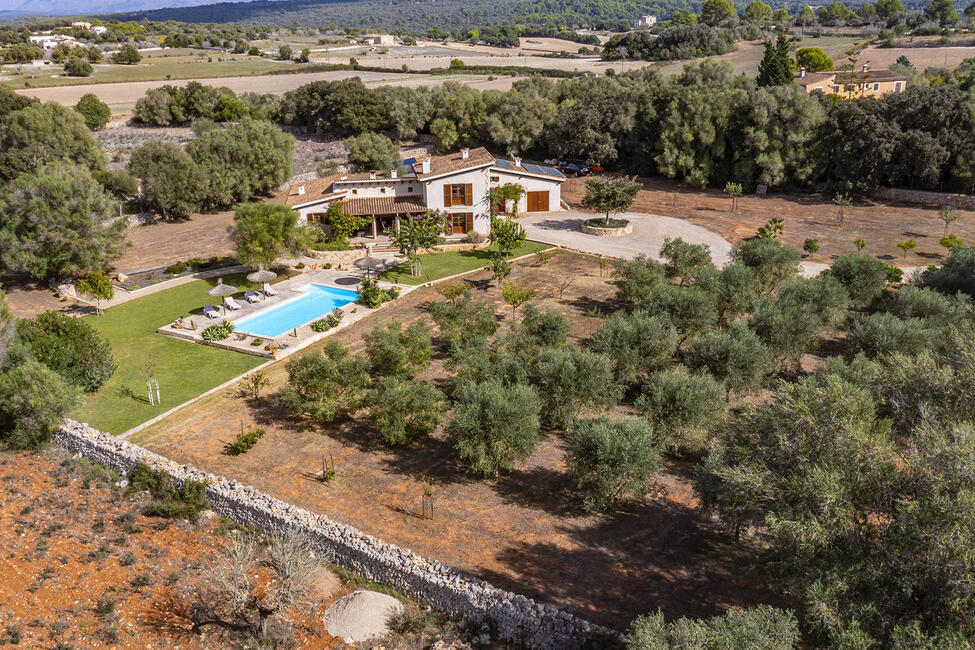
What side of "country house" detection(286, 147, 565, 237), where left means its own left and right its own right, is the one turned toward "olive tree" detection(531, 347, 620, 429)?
front

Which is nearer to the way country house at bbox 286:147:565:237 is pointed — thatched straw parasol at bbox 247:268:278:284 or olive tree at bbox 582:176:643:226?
the thatched straw parasol

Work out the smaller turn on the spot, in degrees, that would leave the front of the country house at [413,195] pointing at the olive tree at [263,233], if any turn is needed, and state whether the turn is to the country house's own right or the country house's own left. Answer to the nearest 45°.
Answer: approximately 45° to the country house's own right

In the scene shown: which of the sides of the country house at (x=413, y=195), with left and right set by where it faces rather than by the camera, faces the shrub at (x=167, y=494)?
front

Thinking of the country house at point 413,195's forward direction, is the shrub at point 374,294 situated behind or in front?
in front

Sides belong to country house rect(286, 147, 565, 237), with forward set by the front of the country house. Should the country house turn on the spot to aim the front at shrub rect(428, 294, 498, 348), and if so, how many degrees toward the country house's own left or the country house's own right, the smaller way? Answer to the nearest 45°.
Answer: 0° — it already faces it

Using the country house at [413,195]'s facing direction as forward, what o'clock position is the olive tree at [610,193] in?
The olive tree is roughly at 9 o'clock from the country house.

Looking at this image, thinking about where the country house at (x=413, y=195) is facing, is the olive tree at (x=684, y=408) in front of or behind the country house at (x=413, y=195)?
in front

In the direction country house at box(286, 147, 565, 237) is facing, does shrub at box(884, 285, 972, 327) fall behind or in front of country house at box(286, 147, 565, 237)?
in front

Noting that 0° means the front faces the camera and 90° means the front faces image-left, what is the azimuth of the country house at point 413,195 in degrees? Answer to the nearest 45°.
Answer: approximately 0°

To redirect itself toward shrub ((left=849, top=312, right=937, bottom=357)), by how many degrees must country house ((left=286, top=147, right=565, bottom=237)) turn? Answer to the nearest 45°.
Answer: approximately 45° to its left

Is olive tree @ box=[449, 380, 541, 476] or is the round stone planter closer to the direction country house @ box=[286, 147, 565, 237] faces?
the olive tree

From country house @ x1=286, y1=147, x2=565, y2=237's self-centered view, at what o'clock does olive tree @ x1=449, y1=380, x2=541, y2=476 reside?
The olive tree is roughly at 12 o'clock from the country house.
